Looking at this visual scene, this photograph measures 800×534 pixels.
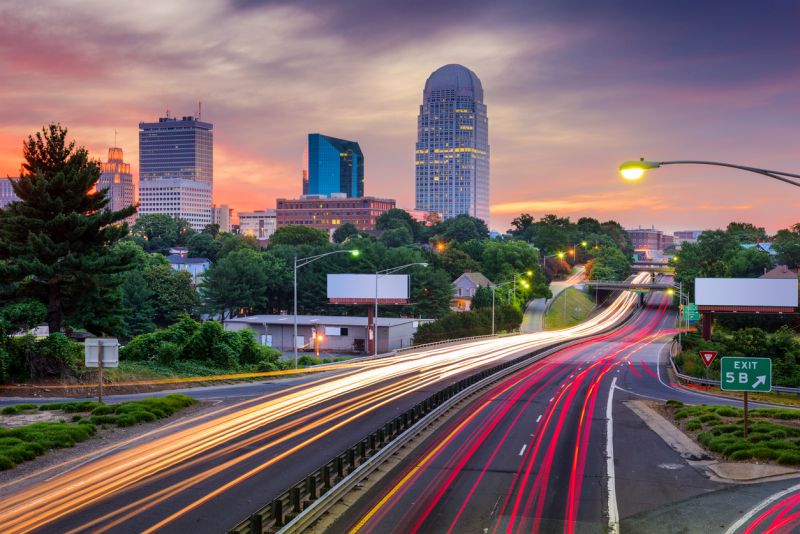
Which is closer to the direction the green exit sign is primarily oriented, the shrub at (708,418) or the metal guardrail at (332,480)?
the metal guardrail

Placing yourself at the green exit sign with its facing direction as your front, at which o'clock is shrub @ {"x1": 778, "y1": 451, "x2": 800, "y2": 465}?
The shrub is roughly at 11 o'clock from the green exit sign.

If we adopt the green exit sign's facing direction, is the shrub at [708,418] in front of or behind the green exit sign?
behind

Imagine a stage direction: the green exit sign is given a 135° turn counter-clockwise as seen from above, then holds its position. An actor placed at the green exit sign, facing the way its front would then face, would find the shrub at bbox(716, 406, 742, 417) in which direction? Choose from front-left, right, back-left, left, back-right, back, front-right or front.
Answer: front-left

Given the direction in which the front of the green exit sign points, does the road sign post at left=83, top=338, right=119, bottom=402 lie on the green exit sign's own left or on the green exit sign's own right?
on the green exit sign's own right

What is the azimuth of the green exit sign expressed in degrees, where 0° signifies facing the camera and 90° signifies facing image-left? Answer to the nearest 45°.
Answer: approximately 0°
